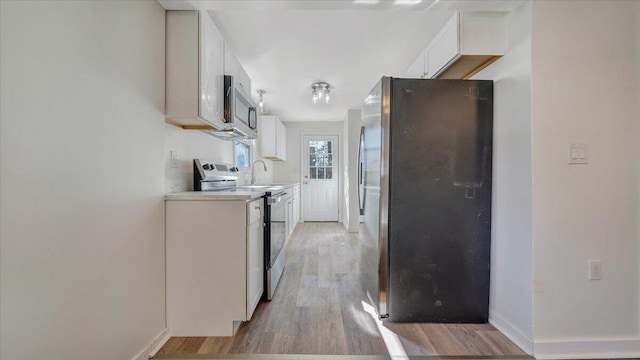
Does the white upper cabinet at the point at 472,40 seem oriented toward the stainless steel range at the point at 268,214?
yes

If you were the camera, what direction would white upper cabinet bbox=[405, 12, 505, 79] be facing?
facing to the left of the viewer

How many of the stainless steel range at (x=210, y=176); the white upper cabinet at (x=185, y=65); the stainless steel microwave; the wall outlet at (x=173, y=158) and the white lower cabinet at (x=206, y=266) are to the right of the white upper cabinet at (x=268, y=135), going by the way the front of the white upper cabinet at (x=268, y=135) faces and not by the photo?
5

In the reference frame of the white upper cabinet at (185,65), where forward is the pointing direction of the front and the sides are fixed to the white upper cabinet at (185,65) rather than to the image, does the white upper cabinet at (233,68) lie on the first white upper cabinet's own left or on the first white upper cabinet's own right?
on the first white upper cabinet's own left

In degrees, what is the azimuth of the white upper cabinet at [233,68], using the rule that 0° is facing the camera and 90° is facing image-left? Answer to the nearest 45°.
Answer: approximately 270°

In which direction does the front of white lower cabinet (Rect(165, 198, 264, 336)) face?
to the viewer's right

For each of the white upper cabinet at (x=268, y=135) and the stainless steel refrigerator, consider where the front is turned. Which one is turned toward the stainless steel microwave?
the stainless steel refrigerator

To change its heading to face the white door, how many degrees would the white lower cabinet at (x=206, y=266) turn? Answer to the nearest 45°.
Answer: approximately 45° to its left

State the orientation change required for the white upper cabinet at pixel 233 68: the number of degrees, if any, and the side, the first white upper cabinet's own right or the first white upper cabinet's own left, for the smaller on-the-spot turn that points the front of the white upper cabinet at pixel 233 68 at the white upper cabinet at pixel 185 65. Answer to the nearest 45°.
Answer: approximately 135° to the first white upper cabinet's own right

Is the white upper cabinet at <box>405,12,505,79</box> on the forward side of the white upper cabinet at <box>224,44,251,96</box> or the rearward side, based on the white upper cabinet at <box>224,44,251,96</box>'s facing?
on the forward side

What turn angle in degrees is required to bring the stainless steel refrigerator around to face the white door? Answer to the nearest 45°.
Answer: approximately 45° to its right

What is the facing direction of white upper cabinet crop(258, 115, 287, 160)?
to the viewer's right

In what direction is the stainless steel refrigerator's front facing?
to the viewer's left

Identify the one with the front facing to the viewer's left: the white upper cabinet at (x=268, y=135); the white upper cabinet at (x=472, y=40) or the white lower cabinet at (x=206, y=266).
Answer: the white upper cabinet at (x=472, y=40)

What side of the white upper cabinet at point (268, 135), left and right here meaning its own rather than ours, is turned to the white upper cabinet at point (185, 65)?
right

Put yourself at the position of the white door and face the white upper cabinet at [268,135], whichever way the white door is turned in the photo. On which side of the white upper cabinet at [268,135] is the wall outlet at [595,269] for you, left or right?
left
